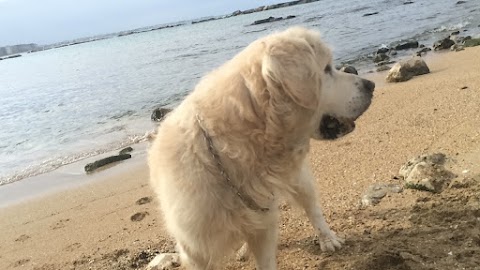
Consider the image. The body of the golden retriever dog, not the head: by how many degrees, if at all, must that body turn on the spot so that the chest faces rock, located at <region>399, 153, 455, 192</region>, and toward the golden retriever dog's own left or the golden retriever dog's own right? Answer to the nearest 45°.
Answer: approximately 45° to the golden retriever dog's own left

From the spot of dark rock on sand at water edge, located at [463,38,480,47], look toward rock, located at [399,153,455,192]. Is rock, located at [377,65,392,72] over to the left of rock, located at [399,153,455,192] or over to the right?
right

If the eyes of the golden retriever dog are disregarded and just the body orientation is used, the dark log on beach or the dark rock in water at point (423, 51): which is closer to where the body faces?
the dark rock in water

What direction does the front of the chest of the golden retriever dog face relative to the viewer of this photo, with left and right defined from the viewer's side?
facing to the right of the viewer
